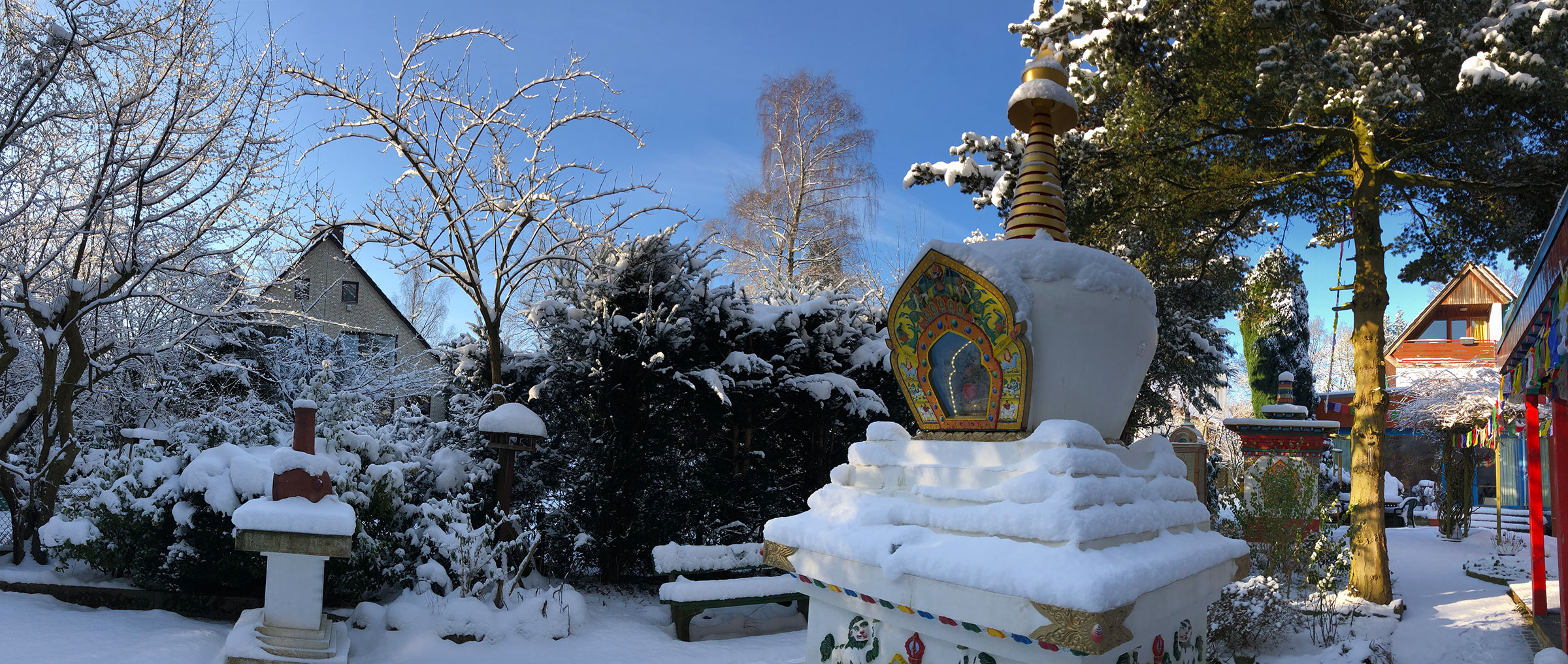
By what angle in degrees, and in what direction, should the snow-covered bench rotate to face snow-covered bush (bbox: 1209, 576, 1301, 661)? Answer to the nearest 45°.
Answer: approximately 45° to its left

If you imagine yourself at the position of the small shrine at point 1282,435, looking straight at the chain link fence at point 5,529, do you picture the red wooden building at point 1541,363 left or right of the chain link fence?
left

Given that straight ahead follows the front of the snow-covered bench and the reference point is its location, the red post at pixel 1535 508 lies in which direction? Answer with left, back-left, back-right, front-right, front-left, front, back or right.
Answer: front-left

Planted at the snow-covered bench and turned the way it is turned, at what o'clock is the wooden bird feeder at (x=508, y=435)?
The wooden bird feeder is roughly at 4 o'clock from the snow-covered bench.

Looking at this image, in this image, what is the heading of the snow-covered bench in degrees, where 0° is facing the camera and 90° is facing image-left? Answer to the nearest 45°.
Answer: approximately 315°

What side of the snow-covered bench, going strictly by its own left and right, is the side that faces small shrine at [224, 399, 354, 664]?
right

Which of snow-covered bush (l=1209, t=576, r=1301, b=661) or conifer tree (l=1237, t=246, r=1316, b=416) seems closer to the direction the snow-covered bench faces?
the snow-covered bush

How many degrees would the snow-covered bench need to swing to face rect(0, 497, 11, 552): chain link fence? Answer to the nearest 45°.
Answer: approximately 135° to its right

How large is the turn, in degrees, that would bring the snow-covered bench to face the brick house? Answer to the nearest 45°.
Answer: approximately 180°
